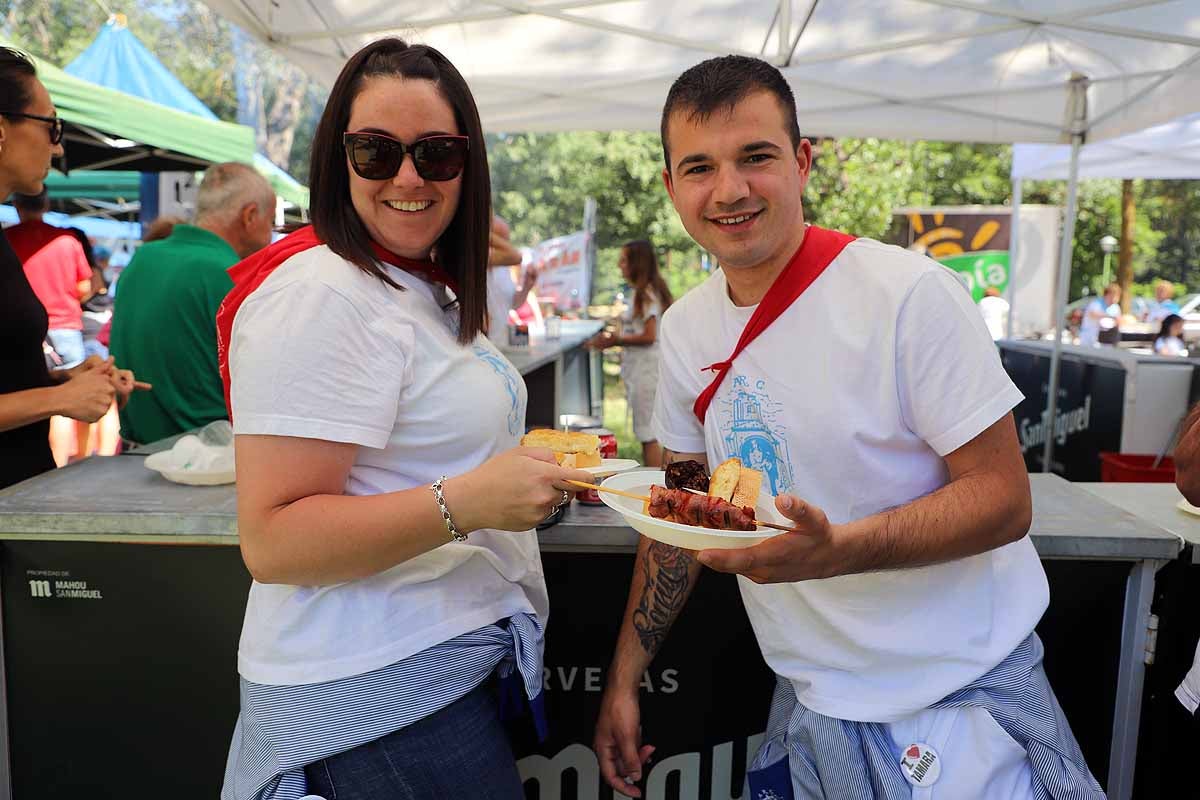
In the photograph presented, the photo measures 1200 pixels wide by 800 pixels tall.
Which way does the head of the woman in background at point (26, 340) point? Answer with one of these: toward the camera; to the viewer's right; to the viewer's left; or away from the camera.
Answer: to the viewer's right

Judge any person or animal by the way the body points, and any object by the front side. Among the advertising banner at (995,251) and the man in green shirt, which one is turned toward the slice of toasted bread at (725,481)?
the advertising banner

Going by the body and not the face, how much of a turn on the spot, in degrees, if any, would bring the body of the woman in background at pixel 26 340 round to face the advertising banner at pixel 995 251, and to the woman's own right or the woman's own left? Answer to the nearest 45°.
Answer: approximately 45° to the woman's own left

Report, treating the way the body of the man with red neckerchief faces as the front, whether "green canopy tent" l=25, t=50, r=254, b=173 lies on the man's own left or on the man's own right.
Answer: on the man's own right

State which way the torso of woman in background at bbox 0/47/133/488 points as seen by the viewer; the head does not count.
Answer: to the viewer's right

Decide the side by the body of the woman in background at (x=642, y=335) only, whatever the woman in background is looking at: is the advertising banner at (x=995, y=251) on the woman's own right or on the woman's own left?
on the woman's own right

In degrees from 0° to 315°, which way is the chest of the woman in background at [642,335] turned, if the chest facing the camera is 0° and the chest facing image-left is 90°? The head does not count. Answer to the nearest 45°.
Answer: approximately 90°
